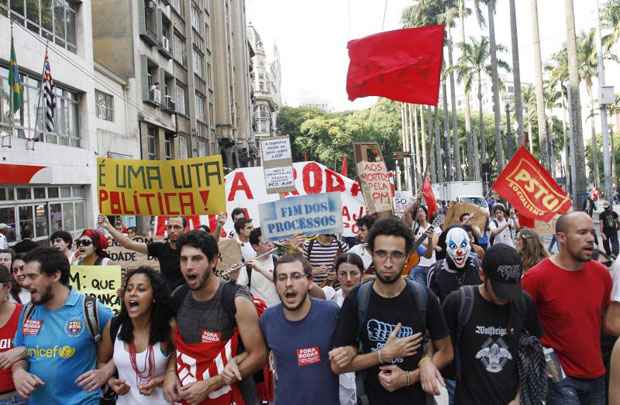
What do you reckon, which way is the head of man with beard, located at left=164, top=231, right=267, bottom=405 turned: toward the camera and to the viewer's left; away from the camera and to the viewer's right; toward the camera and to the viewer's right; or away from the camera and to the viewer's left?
toward the camera and to the viewer's left

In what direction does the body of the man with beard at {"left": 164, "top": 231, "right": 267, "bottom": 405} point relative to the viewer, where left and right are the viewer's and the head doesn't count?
facing the viewer and to the left of the viewer

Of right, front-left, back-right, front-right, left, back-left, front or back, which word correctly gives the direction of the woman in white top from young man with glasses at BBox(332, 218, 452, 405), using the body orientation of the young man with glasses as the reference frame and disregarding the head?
right

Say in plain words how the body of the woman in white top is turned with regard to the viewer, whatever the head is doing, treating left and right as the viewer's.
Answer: facing the viewer

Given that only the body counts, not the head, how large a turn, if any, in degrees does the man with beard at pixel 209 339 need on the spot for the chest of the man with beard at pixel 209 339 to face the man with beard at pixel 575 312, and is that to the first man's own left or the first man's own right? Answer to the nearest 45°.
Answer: approximately 135° to the first man's own left

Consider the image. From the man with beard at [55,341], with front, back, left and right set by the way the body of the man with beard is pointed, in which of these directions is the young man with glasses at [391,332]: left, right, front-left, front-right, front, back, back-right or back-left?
left

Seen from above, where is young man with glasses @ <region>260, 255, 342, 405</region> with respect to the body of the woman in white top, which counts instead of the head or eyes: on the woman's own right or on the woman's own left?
on the woman's own left

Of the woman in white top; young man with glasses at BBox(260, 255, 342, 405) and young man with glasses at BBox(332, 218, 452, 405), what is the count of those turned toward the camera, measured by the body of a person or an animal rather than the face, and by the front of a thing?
3

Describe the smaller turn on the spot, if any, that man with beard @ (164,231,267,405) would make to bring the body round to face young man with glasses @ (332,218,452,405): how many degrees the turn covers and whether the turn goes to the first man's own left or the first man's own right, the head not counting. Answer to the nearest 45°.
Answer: approximately 90° to the first man's own left

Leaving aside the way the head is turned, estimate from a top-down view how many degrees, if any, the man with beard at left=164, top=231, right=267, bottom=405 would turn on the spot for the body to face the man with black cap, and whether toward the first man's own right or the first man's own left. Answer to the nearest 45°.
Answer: approximately 135° to the first man's own left

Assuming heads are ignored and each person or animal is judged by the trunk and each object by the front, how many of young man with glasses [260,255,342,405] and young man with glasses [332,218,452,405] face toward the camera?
2

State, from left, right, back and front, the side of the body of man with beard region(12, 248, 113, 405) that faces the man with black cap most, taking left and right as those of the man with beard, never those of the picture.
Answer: left

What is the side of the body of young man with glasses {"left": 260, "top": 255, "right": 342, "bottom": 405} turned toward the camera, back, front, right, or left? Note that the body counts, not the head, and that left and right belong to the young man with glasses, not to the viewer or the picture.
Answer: front
